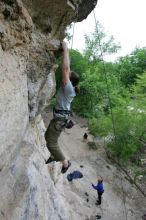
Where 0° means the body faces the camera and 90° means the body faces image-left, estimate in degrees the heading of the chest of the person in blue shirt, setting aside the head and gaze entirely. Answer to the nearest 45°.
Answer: approximately 90°
